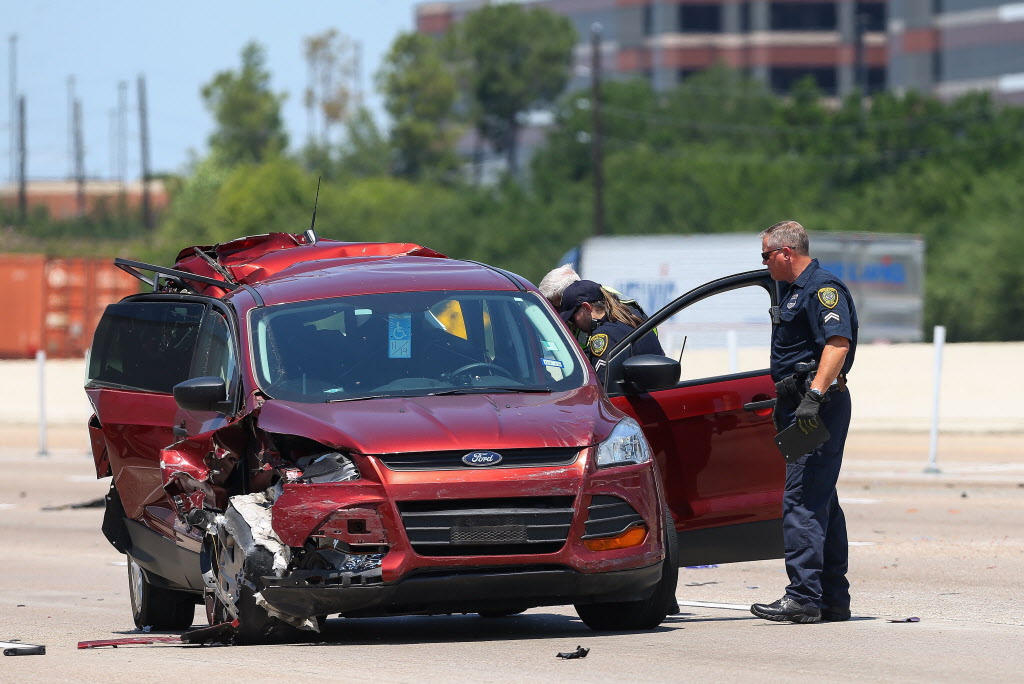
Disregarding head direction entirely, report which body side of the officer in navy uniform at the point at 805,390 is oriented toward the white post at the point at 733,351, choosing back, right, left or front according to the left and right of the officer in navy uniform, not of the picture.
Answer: right

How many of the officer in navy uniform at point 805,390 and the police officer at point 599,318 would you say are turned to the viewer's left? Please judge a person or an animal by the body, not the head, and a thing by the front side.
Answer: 2

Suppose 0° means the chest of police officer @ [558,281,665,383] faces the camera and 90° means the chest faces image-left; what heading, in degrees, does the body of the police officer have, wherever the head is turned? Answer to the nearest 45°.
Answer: approximately 90°

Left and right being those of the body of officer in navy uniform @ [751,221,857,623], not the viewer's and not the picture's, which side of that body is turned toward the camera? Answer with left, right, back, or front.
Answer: left

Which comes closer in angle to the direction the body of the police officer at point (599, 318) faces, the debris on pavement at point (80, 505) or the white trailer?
the debris on pavement

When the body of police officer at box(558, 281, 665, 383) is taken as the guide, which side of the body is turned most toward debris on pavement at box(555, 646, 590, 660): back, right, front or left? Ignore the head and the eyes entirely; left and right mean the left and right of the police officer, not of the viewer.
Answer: left

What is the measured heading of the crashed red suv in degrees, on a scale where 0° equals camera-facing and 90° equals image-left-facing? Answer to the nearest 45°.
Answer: approximately 315°

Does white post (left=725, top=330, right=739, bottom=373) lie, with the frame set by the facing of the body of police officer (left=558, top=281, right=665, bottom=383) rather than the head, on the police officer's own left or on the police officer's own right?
on the police officer's own right

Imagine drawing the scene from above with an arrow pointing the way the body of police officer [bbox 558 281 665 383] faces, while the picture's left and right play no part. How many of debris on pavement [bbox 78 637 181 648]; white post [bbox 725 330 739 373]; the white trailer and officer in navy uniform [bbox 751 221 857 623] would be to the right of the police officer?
2

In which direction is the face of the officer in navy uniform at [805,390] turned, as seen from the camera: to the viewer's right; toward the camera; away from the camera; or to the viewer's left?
to the viewer's left
